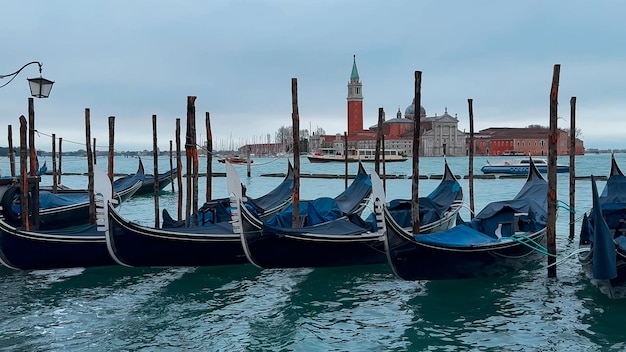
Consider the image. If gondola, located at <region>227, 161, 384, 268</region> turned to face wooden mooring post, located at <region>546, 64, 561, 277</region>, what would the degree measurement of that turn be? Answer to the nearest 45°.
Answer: approximately 135° to its left

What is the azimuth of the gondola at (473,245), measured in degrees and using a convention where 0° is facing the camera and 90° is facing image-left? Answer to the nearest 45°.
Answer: approximately 45°

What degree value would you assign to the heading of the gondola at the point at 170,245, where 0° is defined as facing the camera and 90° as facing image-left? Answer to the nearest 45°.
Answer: approximately 45°

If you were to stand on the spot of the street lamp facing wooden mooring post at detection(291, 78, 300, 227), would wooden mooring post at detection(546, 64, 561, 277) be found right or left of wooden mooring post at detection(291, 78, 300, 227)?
right

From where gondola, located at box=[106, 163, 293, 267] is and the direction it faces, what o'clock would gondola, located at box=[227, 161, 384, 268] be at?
gondola, located at box=[227, 161, 384, 268] is roughly at 8 o'clock from gondola, located at box=[106, 163, 293, 267].

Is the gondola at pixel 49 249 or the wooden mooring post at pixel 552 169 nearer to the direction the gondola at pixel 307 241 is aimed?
the gondola

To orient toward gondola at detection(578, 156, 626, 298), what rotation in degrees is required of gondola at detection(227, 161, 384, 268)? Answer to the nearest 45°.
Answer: approximately 90° to its left

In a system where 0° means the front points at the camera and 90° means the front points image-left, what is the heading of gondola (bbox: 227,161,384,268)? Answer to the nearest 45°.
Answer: approximately 45°

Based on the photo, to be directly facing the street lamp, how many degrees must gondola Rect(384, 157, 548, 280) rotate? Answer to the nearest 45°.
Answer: approximately 45° to its right
